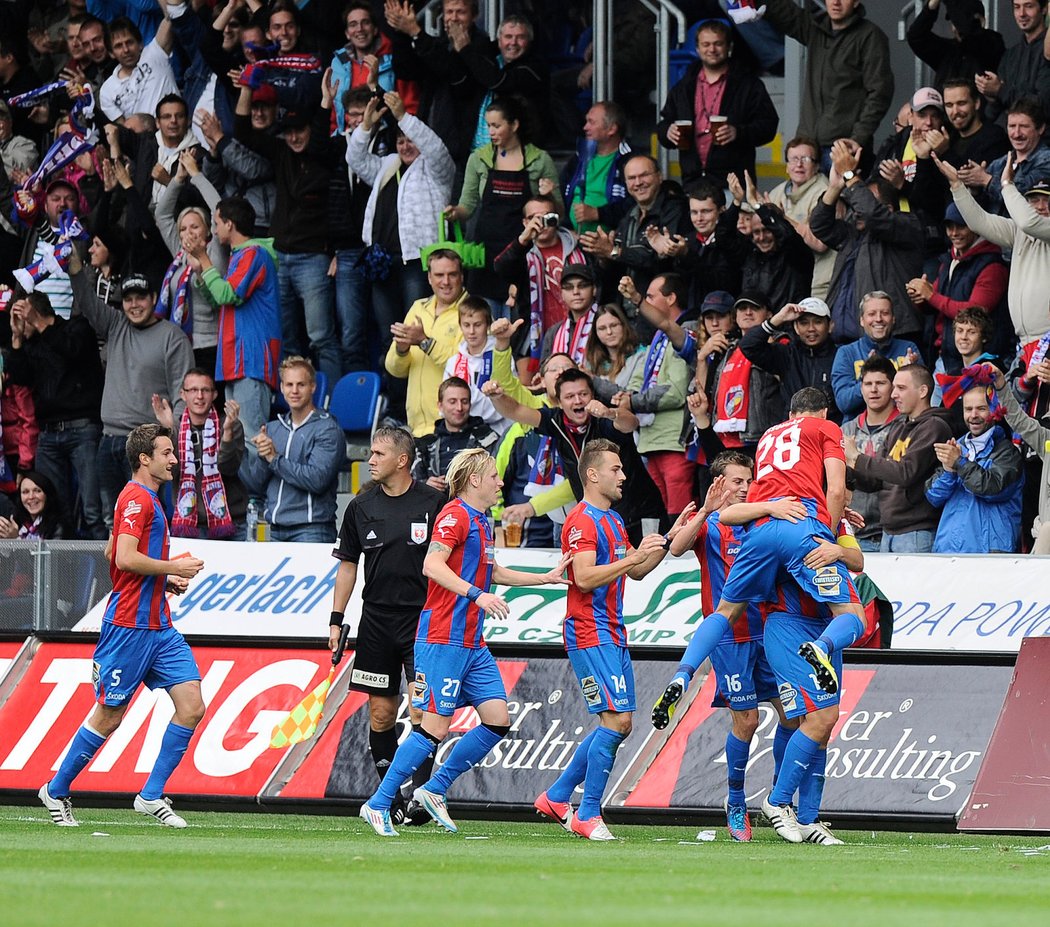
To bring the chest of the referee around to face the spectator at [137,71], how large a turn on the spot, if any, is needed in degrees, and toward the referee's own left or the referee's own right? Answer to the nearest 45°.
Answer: approximately 180°

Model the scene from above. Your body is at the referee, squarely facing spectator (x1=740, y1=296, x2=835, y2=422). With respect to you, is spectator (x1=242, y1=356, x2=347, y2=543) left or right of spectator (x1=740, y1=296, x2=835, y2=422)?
left

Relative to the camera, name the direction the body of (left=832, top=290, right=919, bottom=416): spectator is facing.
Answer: toward the camera

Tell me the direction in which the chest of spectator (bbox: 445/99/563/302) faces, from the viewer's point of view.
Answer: toward the camera

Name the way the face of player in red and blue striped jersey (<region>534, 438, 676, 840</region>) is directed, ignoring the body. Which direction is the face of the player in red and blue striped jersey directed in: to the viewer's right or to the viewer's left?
to the viewer's right

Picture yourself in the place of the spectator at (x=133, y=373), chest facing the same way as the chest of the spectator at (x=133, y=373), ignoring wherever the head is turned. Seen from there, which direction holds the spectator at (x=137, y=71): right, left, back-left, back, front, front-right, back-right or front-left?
back

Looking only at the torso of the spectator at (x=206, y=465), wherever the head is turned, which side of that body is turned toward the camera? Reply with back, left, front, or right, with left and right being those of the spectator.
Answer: front

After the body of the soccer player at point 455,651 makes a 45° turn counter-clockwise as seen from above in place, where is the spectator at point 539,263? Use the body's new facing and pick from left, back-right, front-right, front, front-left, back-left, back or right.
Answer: front-left

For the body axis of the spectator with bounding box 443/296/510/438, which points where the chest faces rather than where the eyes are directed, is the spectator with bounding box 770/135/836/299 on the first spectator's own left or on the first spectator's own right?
on the first spectator's own left

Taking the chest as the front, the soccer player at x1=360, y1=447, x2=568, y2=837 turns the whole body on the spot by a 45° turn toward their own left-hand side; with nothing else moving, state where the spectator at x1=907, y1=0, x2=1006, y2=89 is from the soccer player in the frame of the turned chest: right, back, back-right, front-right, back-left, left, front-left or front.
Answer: front

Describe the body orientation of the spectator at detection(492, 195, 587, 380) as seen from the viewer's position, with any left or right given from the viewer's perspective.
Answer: facing the viewer
